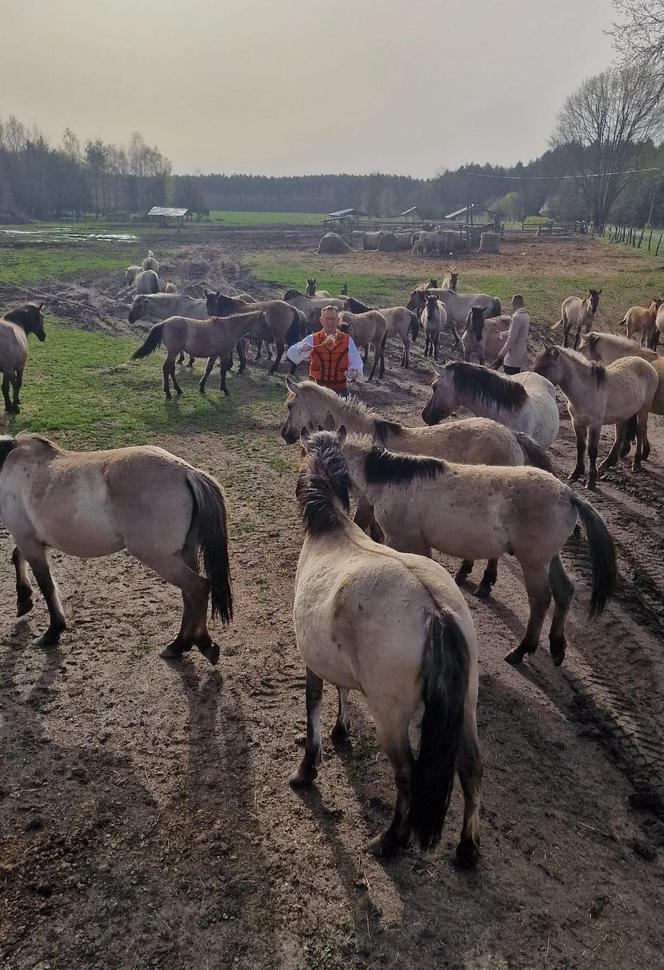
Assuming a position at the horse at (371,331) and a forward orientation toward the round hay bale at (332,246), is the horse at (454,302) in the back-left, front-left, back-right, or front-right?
front-right

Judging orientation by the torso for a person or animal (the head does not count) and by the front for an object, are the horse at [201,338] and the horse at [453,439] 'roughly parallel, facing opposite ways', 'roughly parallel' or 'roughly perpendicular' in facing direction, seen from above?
roughly parallel, facing opposite ways

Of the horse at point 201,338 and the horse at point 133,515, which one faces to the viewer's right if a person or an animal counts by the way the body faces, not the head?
the horse at point 201,338

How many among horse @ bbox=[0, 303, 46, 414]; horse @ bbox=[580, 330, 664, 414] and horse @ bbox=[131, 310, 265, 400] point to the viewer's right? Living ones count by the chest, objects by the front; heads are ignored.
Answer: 2

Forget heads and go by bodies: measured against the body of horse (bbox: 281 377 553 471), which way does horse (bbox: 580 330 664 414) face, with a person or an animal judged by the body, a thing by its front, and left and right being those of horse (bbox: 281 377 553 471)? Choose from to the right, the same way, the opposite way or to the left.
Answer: the same way

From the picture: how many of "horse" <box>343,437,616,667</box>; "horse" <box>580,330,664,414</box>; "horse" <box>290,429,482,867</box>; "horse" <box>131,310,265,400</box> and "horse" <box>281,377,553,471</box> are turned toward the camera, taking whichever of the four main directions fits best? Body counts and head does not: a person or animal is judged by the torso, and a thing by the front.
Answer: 0

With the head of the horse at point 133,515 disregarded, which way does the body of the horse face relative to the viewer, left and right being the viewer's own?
facing to the left of the viewer

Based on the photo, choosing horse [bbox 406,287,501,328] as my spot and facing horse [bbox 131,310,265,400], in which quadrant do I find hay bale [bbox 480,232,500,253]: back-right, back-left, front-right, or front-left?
back-right

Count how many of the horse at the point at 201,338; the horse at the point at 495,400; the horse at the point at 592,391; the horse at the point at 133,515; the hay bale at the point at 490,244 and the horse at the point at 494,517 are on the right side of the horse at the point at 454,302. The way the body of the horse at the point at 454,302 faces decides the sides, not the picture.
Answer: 1

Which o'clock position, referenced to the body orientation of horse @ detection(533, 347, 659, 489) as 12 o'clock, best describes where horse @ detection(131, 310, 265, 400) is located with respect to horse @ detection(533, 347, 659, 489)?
horse @ detection(131, 310, 265, 400) is roughly at 2 o'clock from horse @ detection(533, 347, 659, 489).

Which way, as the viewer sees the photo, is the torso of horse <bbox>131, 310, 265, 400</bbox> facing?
to the viewer's right

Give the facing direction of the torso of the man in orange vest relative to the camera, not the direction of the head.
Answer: toward the camera

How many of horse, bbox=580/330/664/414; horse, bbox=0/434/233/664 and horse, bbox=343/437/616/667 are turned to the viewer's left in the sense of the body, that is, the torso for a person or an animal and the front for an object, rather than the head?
3

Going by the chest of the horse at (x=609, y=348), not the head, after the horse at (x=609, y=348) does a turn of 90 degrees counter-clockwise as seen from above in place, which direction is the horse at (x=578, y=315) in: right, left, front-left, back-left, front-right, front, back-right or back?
back

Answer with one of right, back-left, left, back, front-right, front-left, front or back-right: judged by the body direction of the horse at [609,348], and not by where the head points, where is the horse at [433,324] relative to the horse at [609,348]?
front-right

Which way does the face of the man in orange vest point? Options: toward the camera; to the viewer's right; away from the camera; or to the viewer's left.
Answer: toward the camera

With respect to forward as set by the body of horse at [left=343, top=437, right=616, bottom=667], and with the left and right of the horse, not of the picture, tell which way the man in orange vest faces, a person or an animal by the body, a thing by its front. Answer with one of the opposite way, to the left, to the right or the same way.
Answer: to the left

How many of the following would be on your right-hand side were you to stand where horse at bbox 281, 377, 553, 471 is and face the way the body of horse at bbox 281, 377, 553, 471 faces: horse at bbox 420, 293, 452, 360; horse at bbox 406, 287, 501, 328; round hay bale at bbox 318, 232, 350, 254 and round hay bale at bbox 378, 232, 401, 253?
4

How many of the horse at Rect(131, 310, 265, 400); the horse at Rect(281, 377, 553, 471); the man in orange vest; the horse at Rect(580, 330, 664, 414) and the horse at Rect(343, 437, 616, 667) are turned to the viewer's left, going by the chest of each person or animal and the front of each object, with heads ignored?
3

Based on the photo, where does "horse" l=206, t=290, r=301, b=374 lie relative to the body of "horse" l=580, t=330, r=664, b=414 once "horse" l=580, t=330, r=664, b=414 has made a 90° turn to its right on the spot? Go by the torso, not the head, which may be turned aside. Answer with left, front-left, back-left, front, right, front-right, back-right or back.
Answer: left

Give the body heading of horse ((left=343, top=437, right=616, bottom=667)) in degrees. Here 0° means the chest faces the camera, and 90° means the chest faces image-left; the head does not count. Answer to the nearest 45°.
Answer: approximately 90°

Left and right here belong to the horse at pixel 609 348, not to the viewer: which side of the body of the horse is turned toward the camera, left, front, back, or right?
left
